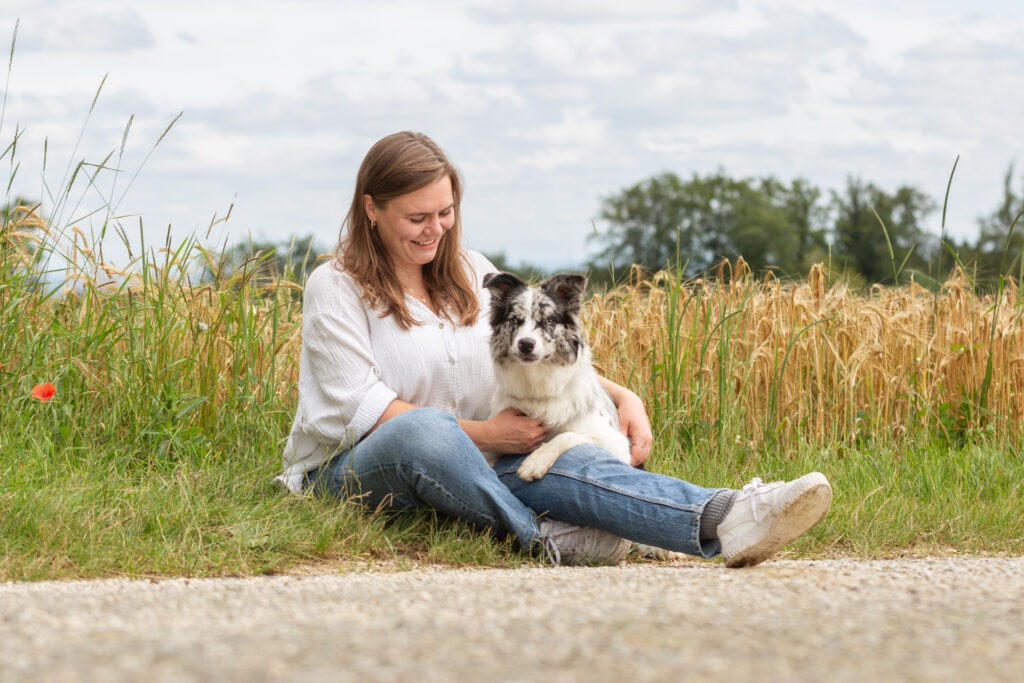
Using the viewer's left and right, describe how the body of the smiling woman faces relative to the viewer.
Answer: facing the viewer and to the right of the viewer

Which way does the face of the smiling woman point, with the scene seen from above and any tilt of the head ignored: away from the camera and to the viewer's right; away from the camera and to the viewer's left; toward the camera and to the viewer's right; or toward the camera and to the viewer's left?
toward the camera and to the viewer's right

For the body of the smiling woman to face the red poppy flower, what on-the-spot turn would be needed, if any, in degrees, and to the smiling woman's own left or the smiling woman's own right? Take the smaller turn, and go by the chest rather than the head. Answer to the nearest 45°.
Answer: approximately 135° to the smiling woman's own right
